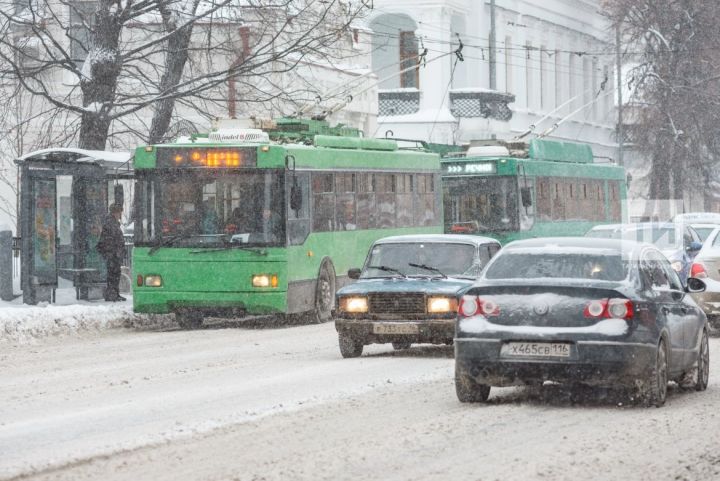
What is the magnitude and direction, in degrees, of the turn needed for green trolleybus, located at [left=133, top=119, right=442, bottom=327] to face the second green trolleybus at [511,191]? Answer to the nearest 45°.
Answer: approximately 180°

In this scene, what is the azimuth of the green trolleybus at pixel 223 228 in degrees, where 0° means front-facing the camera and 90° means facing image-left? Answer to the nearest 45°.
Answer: approximately 45°

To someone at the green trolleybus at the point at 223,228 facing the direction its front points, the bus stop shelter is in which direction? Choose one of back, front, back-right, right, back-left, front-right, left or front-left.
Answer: right

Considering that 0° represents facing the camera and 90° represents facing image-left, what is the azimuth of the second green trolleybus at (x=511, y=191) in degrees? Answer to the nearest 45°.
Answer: approximately 45°

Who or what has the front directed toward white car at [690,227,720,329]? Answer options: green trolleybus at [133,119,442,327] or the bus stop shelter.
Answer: the bus stop shelter

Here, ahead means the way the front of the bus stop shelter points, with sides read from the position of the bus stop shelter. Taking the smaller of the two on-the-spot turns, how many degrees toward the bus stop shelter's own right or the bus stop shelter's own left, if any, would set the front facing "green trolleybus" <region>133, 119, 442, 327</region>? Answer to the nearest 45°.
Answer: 0° — it already faces it

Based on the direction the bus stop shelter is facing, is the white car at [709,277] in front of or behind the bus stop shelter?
in front
